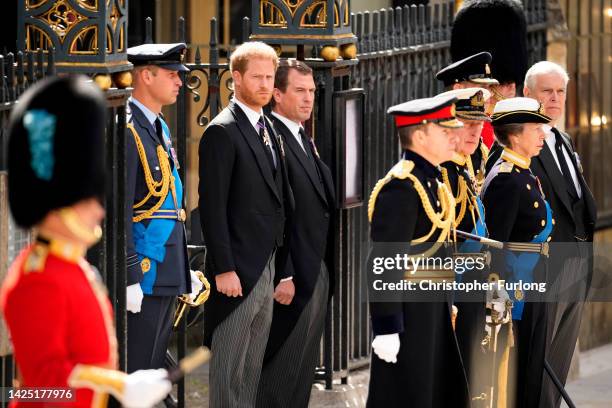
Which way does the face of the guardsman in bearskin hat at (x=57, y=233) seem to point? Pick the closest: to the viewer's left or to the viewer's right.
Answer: to the viewer's right

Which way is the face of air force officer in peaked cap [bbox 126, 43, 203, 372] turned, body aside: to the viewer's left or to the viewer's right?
to the viewer's right

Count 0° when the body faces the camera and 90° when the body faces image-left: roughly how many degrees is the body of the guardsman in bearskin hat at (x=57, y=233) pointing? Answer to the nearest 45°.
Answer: approximately 270°

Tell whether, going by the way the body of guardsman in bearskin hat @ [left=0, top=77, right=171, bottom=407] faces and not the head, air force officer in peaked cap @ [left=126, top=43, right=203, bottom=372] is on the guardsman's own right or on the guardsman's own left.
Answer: on the guardsman's own left
